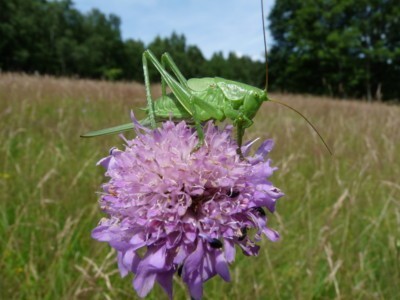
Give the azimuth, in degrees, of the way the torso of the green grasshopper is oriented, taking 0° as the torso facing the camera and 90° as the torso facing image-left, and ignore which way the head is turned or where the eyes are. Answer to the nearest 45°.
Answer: approximately 270°
